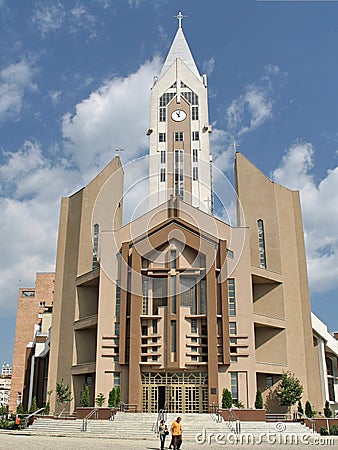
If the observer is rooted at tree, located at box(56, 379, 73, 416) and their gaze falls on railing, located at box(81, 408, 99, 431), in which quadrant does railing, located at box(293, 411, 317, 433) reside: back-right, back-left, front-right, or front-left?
front-left

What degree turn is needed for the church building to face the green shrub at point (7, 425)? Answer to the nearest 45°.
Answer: approximately 45° to its right

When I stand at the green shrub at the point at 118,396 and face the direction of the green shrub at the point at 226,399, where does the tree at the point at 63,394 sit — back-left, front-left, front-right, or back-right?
back-left

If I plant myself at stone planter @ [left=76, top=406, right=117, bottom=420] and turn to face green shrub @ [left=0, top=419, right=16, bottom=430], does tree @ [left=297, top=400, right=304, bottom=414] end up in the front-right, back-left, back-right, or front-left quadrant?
back-right

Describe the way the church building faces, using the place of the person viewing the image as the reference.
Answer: facing the viewer

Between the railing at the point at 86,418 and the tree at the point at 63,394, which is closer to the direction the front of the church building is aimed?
the railing

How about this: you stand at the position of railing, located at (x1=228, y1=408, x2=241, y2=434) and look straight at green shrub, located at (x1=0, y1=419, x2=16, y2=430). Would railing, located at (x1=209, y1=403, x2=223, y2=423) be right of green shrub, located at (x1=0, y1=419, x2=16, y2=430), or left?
right

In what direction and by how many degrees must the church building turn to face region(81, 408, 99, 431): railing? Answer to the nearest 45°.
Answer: approximately 45° to its right

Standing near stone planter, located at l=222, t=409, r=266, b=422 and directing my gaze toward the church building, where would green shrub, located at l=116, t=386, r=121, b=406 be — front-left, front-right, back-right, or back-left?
front-left

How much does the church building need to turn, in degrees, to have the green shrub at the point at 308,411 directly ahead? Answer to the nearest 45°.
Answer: approximately 90° to its left

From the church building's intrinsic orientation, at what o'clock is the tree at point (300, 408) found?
The tree is roughly at 9 o'clock from the church building.
